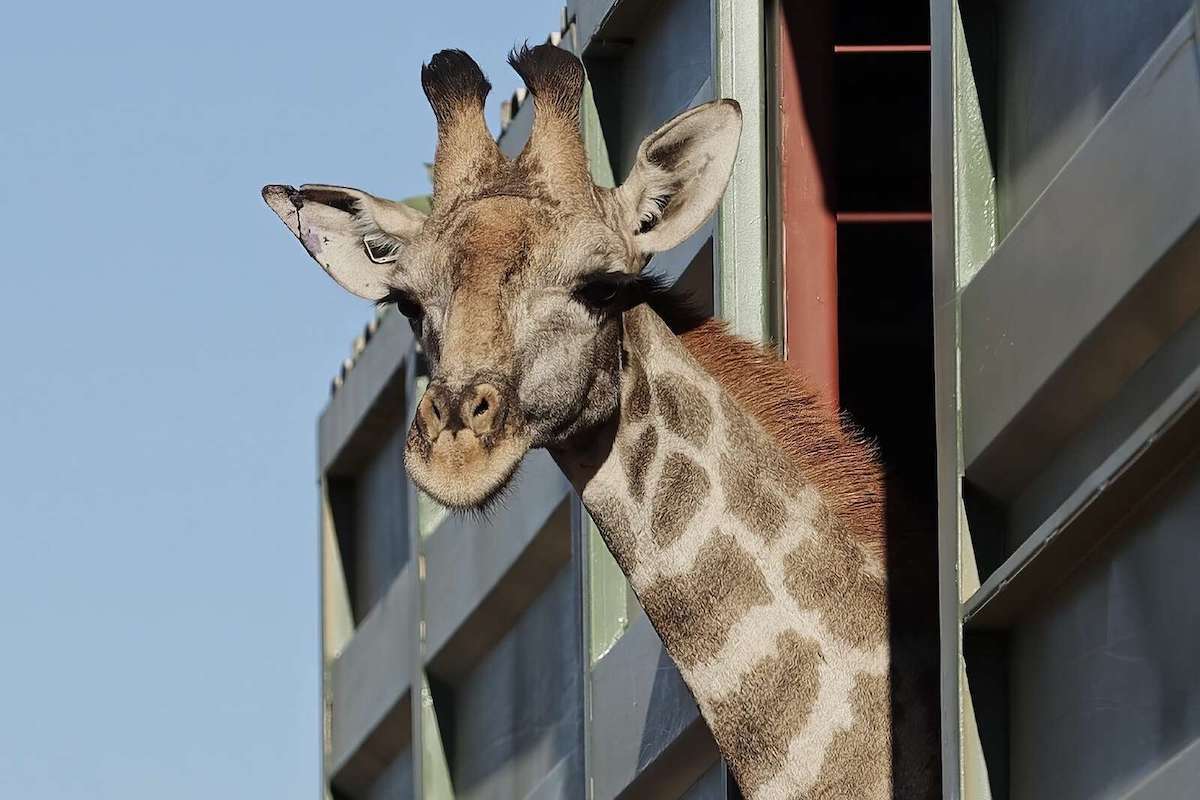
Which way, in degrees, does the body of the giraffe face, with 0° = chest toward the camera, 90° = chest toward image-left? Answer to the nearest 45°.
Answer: approximately 45°
